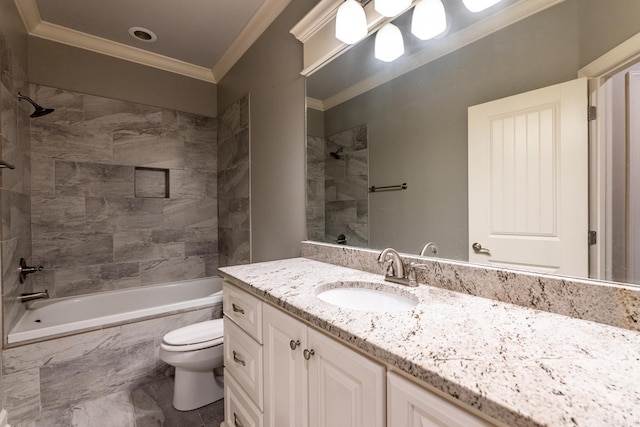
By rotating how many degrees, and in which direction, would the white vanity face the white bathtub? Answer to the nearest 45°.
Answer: approximately 45° to its right

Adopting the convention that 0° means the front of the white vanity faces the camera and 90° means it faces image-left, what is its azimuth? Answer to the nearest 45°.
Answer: approximately 45°

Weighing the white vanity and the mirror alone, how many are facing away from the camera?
0

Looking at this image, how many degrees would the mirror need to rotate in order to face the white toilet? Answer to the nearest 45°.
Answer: approximately 45° to its right

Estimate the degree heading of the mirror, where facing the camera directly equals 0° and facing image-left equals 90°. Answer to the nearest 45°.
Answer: approximately 45°
